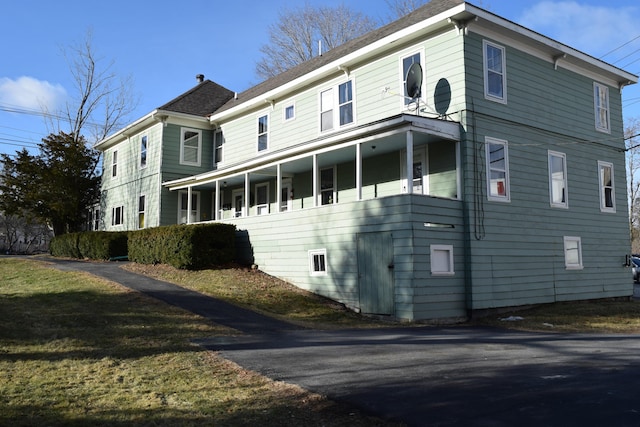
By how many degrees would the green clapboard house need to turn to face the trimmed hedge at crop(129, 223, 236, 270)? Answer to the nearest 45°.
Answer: approximately 45° to its right

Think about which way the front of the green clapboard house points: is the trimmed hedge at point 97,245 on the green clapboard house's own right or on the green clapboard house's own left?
on the green clapboard house's own right

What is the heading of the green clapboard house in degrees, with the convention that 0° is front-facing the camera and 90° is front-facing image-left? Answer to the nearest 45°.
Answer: approximately 45°
